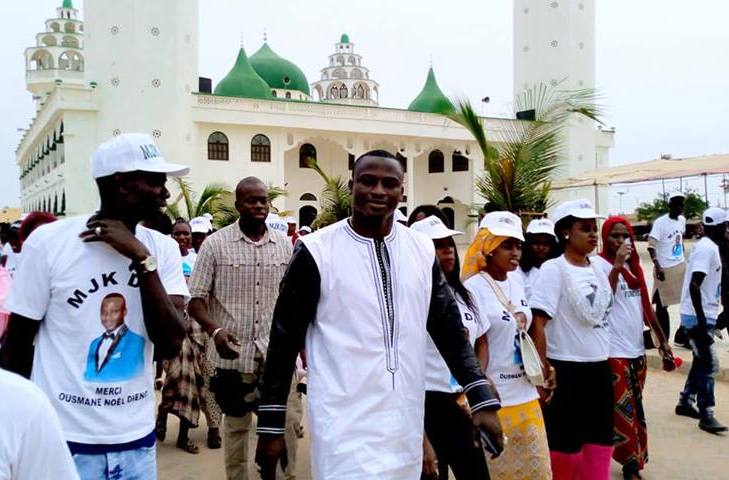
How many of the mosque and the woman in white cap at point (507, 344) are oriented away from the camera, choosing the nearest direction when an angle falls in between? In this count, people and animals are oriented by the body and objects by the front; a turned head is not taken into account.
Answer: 0

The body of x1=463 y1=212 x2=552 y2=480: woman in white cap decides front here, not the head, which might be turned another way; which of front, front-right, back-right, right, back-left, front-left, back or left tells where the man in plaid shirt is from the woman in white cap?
back-right

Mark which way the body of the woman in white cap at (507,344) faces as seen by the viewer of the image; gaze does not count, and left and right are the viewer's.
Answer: facing the viewer and to the right of the viewer

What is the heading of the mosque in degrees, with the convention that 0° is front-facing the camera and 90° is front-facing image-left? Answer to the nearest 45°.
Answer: approximately 315°

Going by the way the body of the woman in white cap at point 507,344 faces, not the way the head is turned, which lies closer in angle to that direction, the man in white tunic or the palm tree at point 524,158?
the man in white tunic

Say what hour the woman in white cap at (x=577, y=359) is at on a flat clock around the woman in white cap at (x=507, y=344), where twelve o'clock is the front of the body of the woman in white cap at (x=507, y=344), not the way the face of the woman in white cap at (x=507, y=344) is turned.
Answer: the woman in white cap at (x=577, y=359) is roughly at 9 o'clock from the woman in white cap at (x=507, y=344).

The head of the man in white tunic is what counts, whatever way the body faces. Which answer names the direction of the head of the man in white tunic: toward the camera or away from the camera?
toward the camera

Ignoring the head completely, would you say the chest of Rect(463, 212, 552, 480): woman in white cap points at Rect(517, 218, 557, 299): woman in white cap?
no

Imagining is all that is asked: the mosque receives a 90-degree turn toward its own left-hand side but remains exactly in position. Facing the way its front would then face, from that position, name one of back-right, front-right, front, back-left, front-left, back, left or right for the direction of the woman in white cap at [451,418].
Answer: back-right

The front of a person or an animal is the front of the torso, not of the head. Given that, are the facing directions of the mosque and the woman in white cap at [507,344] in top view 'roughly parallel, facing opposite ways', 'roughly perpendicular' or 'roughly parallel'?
roughly parallel

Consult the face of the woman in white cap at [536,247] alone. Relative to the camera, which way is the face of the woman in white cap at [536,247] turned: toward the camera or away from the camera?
toward the camera

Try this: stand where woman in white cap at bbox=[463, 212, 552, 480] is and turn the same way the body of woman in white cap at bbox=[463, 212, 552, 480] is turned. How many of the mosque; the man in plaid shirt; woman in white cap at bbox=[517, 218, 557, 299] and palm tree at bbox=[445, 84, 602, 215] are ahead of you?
0

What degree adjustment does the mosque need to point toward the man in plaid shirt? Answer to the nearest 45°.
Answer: approximately 45° to its right

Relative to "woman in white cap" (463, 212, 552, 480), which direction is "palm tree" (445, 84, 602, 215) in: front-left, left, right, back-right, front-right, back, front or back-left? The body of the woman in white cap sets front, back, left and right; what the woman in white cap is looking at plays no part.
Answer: back-left
